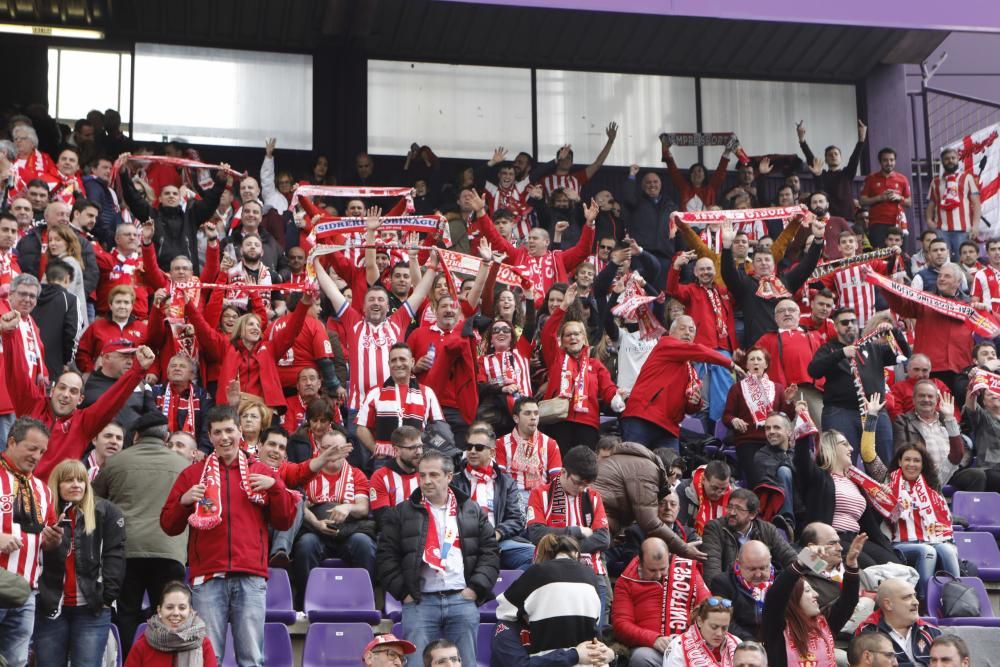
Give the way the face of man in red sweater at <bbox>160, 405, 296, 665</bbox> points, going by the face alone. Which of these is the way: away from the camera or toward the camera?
toward the camera

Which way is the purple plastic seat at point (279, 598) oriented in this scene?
toward the camera

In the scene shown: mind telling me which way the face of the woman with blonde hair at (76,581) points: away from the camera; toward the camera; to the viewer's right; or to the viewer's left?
toward the camera

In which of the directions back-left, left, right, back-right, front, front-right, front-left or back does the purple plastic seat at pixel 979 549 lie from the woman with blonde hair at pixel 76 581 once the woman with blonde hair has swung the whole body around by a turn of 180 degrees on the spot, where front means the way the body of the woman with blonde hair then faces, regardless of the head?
right

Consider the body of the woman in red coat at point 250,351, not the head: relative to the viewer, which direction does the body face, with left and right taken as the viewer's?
facing the viewer

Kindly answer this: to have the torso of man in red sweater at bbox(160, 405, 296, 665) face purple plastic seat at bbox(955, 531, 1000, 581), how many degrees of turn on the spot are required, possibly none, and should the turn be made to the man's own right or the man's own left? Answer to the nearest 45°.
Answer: approximately 90° to the man's own left

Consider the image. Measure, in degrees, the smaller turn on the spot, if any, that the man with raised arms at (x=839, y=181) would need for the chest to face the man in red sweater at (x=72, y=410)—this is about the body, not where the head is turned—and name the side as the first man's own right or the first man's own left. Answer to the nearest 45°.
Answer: approximately 45° to the first man's own right

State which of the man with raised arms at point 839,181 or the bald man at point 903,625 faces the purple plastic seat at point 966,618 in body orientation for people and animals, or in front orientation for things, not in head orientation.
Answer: the man with raised arms

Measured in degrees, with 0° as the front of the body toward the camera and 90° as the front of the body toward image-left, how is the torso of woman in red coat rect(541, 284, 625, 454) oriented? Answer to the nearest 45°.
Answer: approximately 0°

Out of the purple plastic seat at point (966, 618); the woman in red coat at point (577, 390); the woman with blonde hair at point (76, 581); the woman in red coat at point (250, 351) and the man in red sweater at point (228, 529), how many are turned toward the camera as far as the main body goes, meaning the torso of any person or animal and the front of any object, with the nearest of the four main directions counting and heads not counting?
5

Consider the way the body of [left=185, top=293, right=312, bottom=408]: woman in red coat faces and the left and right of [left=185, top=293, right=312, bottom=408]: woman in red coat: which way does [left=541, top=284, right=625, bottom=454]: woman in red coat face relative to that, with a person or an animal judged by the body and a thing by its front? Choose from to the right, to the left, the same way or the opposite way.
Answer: the same way

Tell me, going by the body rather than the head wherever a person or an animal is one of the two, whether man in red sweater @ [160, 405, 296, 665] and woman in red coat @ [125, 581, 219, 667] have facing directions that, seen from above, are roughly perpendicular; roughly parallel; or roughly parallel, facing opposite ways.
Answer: roughly parallel

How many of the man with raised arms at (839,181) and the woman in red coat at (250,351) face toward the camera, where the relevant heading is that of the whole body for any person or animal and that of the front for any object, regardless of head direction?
2

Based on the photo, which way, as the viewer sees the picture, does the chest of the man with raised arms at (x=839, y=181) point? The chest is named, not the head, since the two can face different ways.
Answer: toward the camera

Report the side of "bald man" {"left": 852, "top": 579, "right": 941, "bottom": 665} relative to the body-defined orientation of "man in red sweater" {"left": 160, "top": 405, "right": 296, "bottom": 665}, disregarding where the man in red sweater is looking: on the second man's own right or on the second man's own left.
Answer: on the second man's own left

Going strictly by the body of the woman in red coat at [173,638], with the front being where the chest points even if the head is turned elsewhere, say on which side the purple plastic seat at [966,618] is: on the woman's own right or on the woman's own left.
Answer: on the woman's own left

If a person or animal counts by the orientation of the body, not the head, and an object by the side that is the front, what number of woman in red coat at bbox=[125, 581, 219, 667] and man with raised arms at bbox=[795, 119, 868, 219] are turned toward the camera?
2

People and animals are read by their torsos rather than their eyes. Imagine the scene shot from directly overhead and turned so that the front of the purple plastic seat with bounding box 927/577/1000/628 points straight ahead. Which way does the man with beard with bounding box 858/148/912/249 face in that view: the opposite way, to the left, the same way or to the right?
the same way

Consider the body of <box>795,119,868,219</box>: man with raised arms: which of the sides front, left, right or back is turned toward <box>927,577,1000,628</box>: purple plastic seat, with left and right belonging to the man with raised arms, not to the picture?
front
